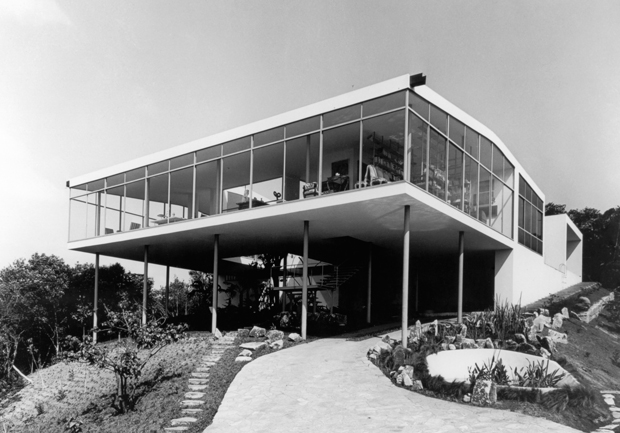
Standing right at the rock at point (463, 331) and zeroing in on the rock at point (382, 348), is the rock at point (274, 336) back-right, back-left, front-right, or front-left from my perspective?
front-right

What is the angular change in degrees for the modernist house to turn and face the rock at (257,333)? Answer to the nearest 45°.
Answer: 0° — it already faces it

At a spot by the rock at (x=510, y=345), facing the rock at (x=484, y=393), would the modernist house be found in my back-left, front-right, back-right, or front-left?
back-right

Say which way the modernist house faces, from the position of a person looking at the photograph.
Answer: facing the viewer and to the left of the viewer

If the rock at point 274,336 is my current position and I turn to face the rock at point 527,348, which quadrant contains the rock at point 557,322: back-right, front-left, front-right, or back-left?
front-left

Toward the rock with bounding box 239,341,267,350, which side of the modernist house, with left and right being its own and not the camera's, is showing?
front

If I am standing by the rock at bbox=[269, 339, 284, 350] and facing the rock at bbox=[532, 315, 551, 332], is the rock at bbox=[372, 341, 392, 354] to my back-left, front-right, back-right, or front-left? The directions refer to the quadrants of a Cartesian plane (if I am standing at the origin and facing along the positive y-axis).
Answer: front-right

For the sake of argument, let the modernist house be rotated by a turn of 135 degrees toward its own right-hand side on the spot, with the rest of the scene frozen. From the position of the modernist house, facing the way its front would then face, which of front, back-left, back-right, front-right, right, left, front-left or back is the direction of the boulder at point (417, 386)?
back
